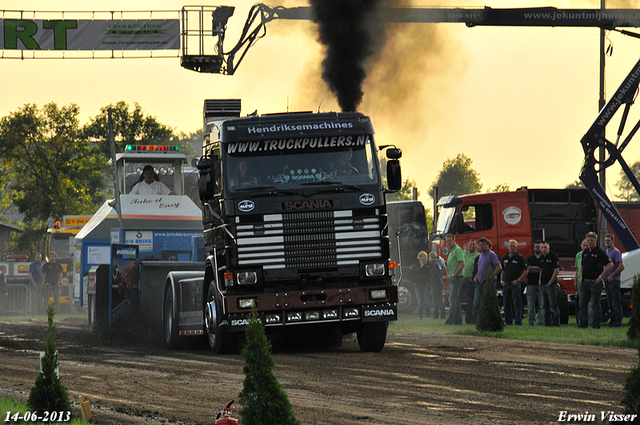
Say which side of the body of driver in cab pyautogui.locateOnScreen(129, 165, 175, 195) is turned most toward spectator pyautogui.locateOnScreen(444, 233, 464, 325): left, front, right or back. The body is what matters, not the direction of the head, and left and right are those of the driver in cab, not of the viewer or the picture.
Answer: left

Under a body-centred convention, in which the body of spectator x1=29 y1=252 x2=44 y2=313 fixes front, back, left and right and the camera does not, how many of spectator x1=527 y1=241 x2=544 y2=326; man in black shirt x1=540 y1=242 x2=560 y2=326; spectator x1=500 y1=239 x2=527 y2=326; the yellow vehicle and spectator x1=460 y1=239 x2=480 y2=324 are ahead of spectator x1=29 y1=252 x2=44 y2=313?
4

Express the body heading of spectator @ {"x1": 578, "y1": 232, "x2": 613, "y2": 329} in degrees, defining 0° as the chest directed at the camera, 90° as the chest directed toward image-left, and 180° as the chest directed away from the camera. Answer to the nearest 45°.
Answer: approximately 45°

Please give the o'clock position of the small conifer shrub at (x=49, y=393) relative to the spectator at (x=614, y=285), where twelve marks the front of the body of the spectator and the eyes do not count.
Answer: The small conifer shrub is roughly at 11 o'clock from the spectator.

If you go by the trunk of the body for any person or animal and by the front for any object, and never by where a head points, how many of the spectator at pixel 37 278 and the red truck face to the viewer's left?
1

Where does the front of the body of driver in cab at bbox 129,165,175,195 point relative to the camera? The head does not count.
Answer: toward the camera

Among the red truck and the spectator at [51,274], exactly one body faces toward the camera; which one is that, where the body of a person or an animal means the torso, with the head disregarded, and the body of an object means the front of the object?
the spectator

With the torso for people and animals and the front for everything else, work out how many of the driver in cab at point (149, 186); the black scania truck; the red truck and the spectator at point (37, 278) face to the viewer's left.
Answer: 1

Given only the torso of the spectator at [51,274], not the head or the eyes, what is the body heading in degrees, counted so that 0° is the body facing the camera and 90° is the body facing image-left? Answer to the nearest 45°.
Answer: approximately 0°

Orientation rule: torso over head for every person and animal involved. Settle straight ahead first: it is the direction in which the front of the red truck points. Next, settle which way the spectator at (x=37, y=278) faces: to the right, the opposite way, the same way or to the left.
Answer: to the left

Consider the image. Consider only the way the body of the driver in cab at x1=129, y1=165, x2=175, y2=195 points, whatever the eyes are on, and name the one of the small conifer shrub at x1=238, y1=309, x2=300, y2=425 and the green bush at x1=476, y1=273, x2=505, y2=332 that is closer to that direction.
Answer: the small conifer shrub

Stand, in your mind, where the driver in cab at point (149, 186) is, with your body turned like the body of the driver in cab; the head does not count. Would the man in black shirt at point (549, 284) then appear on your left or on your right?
on your left

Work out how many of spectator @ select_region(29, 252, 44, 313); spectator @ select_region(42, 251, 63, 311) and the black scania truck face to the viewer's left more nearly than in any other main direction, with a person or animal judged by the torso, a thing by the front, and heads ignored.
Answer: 0

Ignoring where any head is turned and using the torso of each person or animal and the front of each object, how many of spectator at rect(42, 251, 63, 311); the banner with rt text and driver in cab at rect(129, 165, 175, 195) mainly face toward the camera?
3

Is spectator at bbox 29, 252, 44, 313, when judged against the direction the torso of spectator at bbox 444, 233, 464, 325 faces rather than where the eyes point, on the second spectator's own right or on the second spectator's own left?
on the second spectator's own right

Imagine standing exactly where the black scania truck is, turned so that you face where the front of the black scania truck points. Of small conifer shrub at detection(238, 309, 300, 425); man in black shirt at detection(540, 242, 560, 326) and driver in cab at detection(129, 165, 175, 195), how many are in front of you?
1

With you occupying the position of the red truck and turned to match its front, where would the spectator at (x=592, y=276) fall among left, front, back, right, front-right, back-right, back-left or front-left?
left

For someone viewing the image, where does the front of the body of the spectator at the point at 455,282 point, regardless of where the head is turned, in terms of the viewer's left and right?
facing the viewer and to the left of the viewer

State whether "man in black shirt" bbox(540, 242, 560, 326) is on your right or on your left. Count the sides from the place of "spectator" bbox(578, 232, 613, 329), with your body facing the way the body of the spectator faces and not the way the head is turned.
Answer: on your right

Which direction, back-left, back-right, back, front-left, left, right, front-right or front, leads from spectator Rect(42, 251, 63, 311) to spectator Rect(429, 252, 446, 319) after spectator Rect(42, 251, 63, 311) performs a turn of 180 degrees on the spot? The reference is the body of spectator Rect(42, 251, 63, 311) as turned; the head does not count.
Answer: back-right
